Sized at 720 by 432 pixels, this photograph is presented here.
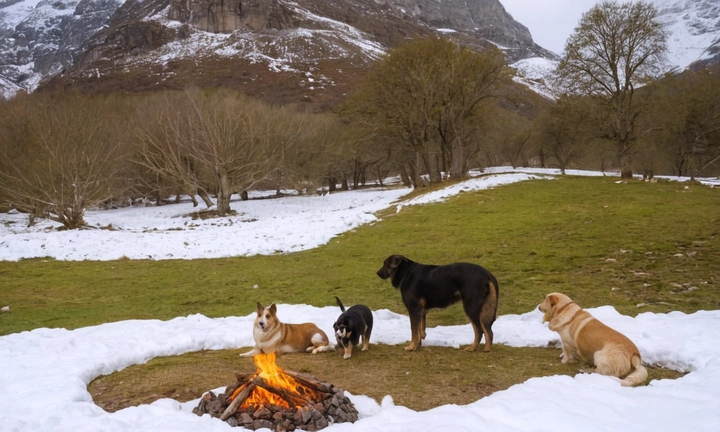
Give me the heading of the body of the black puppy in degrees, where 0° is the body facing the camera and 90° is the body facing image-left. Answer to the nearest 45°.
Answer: approximately 45°

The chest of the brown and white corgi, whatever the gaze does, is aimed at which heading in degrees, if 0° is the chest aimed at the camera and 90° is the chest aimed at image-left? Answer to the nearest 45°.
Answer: approximately 90°

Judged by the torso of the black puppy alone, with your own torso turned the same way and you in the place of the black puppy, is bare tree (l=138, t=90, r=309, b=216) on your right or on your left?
on your right

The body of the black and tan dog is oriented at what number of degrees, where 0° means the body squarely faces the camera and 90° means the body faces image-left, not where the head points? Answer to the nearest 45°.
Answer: approximately 90°

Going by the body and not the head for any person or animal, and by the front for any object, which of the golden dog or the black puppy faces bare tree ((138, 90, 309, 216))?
the golden dog

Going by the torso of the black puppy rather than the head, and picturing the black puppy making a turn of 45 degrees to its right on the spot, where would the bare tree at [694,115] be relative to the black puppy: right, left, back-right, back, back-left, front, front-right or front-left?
back-right

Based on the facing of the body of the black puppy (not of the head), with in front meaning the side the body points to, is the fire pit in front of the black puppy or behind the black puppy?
in front

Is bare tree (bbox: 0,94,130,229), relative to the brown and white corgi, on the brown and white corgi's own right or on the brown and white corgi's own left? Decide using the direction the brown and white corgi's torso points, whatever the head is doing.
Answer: on the brown and white corgi's own right

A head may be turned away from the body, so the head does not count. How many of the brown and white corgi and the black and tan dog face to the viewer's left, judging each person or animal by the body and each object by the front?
2

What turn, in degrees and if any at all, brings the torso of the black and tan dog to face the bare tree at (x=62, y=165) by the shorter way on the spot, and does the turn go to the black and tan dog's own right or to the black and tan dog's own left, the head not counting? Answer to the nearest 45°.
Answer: approximately 45° to the black and tan dog's own right

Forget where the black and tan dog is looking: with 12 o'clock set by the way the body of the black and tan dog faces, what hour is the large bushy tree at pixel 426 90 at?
The large bushy tree is roughly at 3 o'clock from the black and tan dog.
